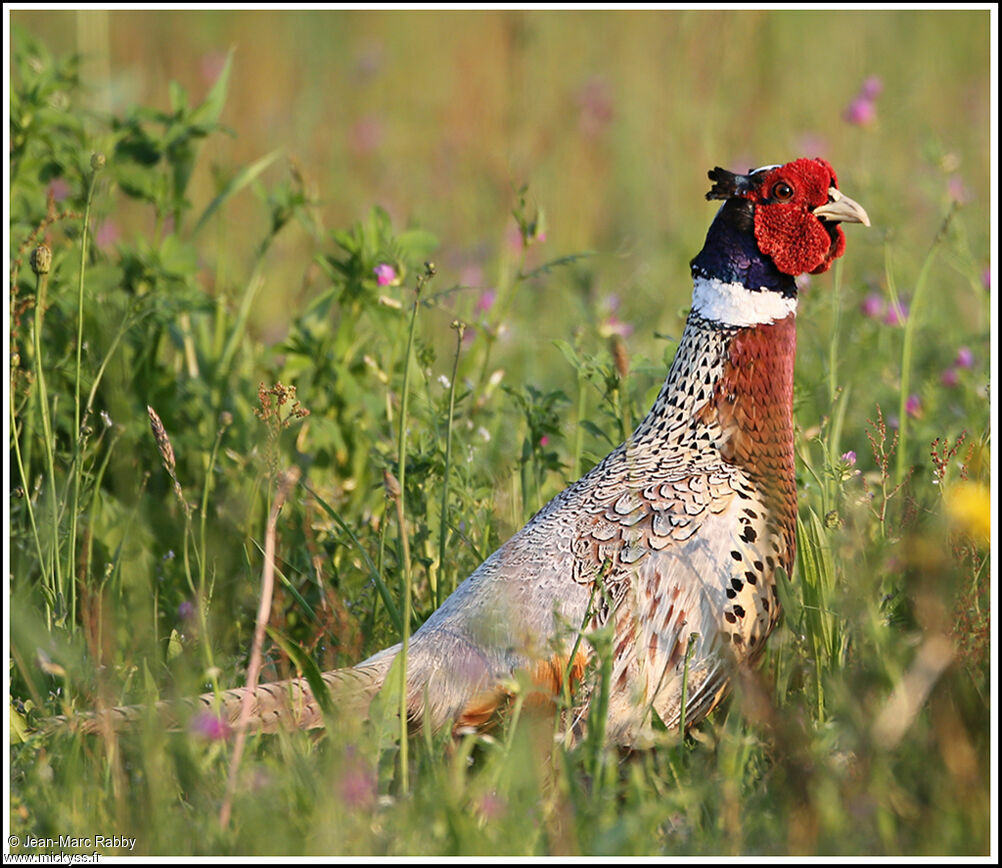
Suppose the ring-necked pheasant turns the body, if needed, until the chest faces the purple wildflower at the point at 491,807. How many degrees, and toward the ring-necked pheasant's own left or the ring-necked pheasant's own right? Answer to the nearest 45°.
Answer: approximately 135° to the ring-necked pheasant's own right

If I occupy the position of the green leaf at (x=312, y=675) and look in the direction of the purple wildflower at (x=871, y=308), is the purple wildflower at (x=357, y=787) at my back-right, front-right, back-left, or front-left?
back-right

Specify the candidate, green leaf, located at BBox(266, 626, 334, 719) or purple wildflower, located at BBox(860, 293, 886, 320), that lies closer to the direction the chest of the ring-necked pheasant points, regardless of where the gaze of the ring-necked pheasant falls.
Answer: the purple wildflower

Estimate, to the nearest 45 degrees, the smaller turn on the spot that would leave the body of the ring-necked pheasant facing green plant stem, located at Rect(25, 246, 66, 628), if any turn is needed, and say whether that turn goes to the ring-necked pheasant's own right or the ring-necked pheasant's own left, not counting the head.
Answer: approximately 180°

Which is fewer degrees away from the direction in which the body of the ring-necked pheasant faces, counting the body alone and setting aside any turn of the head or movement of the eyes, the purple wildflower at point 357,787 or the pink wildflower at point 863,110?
the pink wildflower

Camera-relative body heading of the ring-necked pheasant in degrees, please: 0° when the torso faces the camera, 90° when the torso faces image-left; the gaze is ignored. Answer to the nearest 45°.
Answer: approximately 270°

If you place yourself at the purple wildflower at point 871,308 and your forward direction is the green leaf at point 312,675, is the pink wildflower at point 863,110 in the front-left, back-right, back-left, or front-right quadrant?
back-right

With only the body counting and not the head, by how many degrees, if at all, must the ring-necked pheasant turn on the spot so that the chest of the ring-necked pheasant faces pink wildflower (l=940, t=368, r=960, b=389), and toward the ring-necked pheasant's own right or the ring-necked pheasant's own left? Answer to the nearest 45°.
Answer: approximately 45° to the ring-necked pheasant's own left
